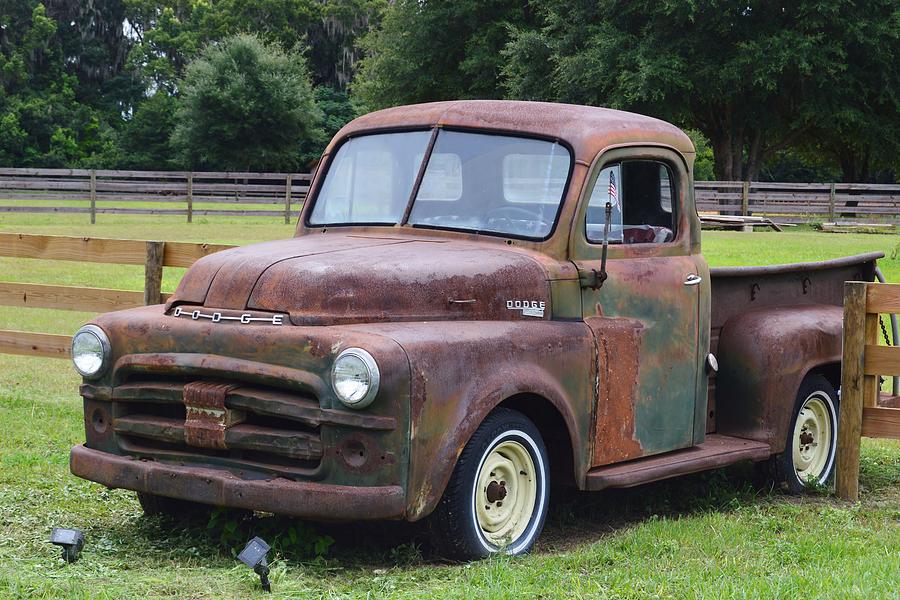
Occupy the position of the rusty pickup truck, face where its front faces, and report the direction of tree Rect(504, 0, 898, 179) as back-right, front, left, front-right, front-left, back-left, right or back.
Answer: back-right

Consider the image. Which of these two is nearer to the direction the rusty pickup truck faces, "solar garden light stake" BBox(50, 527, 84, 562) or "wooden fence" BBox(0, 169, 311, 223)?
the solar garden light stake

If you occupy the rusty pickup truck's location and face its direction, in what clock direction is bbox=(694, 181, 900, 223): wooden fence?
The wooden fence is roughly at 5 o'clock from the rusty pickup truck.

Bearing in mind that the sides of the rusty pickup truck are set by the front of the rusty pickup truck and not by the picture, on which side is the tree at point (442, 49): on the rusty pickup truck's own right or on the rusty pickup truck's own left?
on the rusty pickup truck's own right

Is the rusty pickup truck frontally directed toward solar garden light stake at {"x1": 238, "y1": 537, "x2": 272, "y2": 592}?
yes

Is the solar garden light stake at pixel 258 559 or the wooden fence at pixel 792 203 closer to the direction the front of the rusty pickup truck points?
the solar garden light stake

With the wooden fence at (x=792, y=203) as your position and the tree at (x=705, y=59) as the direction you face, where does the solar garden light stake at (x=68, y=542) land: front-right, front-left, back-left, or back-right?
back-left

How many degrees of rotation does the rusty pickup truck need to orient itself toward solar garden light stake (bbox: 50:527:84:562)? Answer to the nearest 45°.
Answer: approximately 45° to its right

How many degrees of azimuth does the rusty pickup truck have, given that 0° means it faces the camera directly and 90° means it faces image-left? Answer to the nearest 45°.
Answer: approximately 45°
